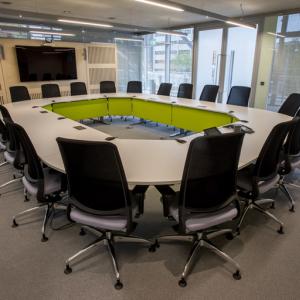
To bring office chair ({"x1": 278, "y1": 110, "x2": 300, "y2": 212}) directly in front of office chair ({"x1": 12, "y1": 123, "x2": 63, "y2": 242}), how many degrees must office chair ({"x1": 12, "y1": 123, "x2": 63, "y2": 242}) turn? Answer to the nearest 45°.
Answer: approximately 45° to its right

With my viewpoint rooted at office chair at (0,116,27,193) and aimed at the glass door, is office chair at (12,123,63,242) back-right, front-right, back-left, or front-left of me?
back-right

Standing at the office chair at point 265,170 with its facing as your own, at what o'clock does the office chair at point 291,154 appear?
the office chair at point 291,154 is roughly at 2 o'clock from the office chair at point 265,170.

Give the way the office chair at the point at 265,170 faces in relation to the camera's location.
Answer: facing away from the viewer and to the left of the viewer

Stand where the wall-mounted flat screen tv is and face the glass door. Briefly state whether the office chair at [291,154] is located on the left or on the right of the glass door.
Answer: right

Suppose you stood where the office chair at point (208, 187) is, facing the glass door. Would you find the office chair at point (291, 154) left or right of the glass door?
right

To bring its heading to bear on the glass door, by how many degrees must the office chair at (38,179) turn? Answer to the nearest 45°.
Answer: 0° — it already faces it

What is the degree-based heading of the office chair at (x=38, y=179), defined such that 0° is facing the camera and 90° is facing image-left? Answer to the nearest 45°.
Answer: approximately 225°

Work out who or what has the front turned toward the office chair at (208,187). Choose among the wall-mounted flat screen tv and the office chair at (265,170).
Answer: the wall-mounted flat screen tv

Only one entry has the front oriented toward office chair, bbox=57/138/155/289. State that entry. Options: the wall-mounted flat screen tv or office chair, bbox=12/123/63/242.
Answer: the wall-mounted flat screen tv

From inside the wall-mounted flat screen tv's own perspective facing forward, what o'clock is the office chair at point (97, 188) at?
The office chair is roughly at 12 o'clock from the wall-mounted flat screen tv.
